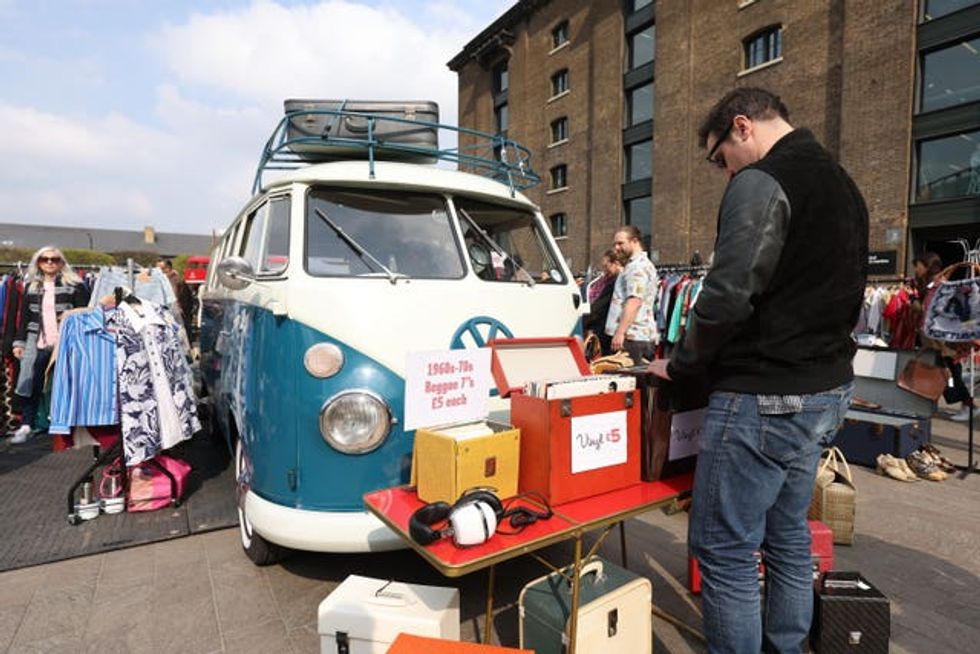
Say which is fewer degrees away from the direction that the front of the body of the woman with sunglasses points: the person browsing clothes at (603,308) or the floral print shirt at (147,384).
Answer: the floral print shirt

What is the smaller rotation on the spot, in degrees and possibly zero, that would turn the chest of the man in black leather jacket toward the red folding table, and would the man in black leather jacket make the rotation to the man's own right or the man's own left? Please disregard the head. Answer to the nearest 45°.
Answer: approximately 45° to the man's own left

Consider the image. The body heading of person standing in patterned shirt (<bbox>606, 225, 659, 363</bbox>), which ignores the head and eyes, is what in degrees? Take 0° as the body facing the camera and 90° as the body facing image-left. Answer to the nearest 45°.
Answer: approximately 90°

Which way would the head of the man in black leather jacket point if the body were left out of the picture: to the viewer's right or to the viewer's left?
to the viewer's left

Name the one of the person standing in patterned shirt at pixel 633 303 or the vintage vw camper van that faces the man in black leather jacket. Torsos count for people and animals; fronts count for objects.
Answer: the vintage vw camper van

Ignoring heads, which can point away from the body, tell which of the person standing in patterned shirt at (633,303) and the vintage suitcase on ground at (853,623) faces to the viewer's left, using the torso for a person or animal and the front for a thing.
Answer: the person standing in patterned shirt

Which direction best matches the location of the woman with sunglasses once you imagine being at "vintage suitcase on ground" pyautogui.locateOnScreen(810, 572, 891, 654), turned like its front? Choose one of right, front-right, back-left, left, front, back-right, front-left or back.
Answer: right

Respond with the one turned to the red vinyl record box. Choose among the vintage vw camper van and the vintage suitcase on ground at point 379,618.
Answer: the vintage vw camper van

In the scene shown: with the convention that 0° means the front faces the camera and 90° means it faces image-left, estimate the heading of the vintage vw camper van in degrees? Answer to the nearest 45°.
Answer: approximately 315°

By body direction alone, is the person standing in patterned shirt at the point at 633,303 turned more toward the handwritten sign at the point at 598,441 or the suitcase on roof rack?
the suitcase on roof rack

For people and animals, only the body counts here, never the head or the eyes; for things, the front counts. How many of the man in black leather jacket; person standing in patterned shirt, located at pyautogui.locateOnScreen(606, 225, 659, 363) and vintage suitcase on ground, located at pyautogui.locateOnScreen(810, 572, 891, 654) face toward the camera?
1
